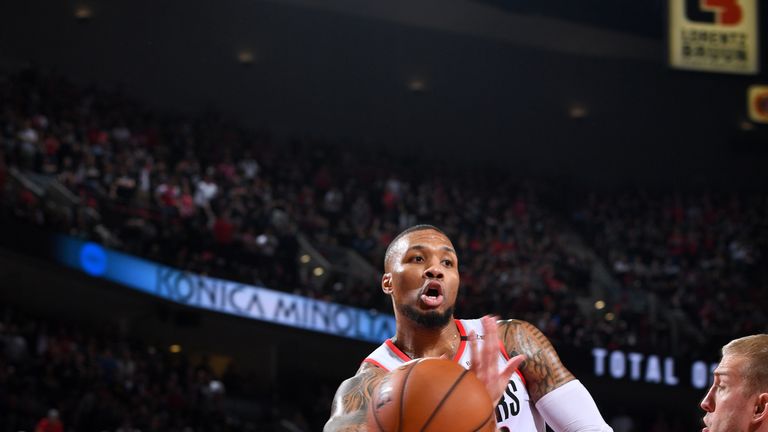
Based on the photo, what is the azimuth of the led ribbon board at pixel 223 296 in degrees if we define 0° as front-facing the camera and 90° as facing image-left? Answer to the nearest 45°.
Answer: approximately 315°

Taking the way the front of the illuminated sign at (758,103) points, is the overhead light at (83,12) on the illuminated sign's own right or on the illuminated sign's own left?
on the illuminated sign's own right

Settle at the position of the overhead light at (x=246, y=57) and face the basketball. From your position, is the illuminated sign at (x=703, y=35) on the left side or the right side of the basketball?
left

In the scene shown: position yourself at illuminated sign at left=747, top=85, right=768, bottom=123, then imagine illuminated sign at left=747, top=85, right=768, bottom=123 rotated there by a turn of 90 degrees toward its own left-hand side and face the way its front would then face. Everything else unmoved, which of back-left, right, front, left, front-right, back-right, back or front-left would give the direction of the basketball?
right

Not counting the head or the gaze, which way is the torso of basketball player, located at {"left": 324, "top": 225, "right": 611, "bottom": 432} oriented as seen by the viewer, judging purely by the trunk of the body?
toward the camera

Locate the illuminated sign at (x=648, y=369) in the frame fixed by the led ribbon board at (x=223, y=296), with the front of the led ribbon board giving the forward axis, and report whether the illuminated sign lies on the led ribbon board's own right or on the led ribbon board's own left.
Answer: on the led ribbon board's own left

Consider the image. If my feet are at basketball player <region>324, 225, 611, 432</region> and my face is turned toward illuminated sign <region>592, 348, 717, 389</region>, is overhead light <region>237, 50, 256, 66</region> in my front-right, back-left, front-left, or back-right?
front-left

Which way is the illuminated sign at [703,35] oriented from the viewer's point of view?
toward the camera

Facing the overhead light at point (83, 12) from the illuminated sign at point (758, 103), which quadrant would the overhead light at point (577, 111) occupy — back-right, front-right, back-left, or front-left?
front-right

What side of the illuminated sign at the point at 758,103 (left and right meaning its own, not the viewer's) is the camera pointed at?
front

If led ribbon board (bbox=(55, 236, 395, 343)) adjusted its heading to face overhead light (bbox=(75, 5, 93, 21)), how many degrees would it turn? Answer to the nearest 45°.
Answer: approximately 180°

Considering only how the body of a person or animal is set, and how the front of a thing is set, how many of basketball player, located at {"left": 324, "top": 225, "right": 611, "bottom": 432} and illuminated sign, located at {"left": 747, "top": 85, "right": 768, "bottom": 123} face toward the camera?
2
